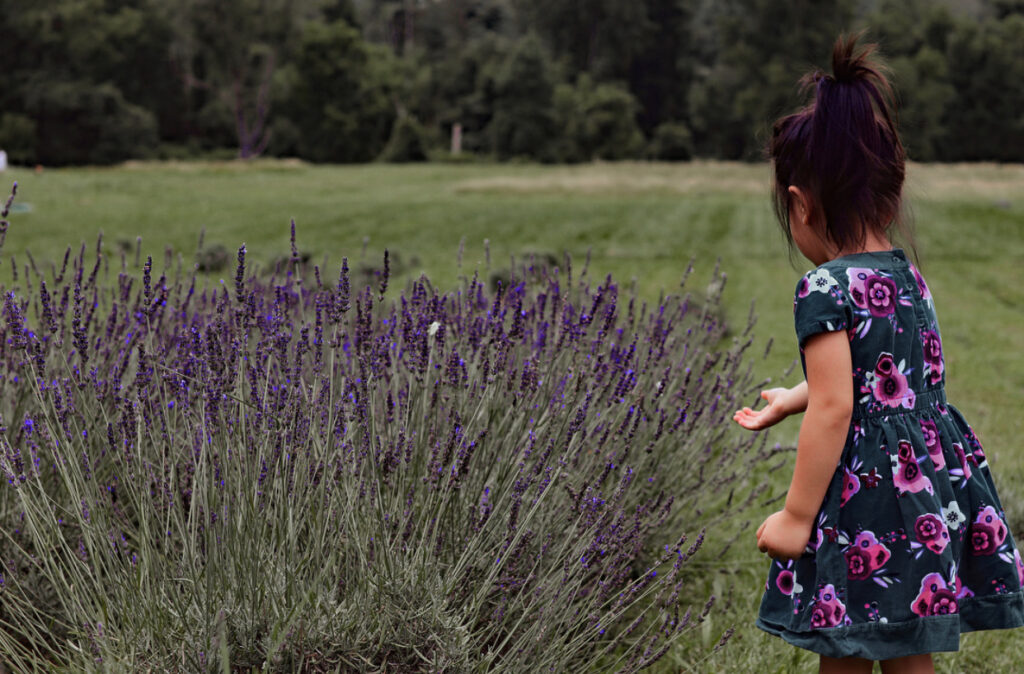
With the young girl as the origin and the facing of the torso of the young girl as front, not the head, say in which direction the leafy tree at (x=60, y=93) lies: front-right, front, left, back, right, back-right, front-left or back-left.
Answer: front

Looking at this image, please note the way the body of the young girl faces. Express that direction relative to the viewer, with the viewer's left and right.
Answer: facing away from the viewer and to the left of the viewer

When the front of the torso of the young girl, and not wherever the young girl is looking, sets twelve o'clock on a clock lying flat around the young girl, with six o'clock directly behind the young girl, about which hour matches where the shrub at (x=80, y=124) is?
The shrub is roughly at 12 o'clock from the young girl.

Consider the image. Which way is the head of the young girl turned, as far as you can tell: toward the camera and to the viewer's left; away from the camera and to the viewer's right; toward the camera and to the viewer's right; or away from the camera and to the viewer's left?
away from the camera and to the viewer's left
